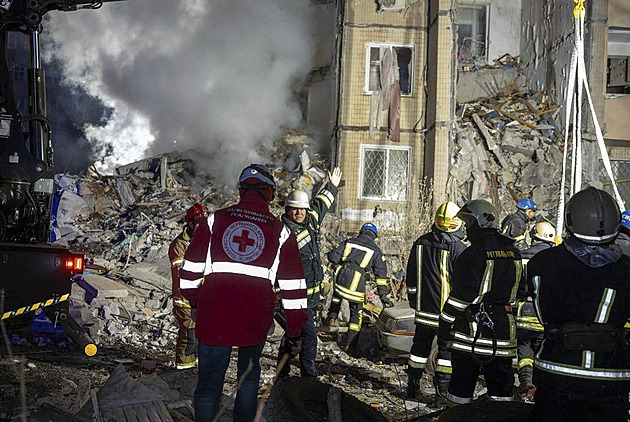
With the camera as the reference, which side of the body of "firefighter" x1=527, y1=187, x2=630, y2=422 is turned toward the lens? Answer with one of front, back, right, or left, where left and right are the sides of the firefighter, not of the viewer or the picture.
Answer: back

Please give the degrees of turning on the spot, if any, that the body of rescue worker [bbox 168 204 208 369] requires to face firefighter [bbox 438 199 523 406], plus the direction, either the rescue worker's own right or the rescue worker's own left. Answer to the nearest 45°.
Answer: approximately 45° to the rescue worker's own right

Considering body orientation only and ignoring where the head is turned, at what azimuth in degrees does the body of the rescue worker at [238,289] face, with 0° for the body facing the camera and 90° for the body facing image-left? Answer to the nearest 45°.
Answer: approximately 180°

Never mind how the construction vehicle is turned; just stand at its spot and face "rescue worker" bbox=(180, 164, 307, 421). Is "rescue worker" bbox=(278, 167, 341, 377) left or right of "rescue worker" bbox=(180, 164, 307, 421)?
left

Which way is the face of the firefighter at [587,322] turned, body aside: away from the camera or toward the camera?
away from the camera

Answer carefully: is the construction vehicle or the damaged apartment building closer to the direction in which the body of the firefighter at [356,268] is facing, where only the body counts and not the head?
the damaged apartment building

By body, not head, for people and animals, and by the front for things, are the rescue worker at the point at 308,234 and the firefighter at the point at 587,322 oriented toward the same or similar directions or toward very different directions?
very different directions

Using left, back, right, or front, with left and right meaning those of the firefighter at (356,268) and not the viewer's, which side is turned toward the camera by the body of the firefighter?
back
